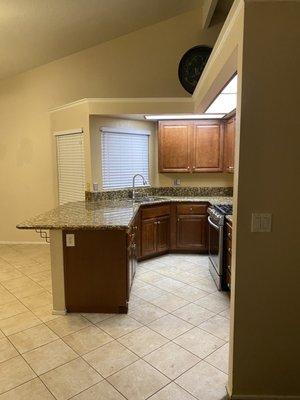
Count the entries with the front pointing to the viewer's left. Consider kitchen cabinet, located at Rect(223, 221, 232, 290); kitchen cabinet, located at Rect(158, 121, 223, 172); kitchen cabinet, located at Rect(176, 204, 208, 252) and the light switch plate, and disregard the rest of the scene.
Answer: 1

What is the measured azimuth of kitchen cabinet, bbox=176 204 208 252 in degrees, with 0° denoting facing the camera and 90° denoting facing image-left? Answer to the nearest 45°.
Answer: approximately 0°

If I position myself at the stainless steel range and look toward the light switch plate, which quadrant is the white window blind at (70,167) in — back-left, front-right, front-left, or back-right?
back-right

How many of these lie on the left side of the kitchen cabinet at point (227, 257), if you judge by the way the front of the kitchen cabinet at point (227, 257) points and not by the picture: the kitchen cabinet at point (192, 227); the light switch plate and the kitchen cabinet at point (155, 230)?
1

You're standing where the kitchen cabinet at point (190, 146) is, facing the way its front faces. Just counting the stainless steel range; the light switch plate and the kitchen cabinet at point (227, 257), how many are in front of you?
3

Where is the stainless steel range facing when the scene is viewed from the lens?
facing to the left of the viewer

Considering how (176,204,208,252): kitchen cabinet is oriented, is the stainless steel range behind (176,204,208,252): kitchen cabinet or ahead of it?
ahead

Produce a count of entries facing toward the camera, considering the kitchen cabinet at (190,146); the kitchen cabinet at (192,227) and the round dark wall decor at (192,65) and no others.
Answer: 3

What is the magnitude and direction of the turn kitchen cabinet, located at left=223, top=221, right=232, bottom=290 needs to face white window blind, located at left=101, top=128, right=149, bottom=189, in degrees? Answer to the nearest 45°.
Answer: approximately 45° to its right

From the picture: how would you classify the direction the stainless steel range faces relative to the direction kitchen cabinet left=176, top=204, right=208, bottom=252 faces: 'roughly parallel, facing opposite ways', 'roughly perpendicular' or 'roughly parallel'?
roughly perpendicular
